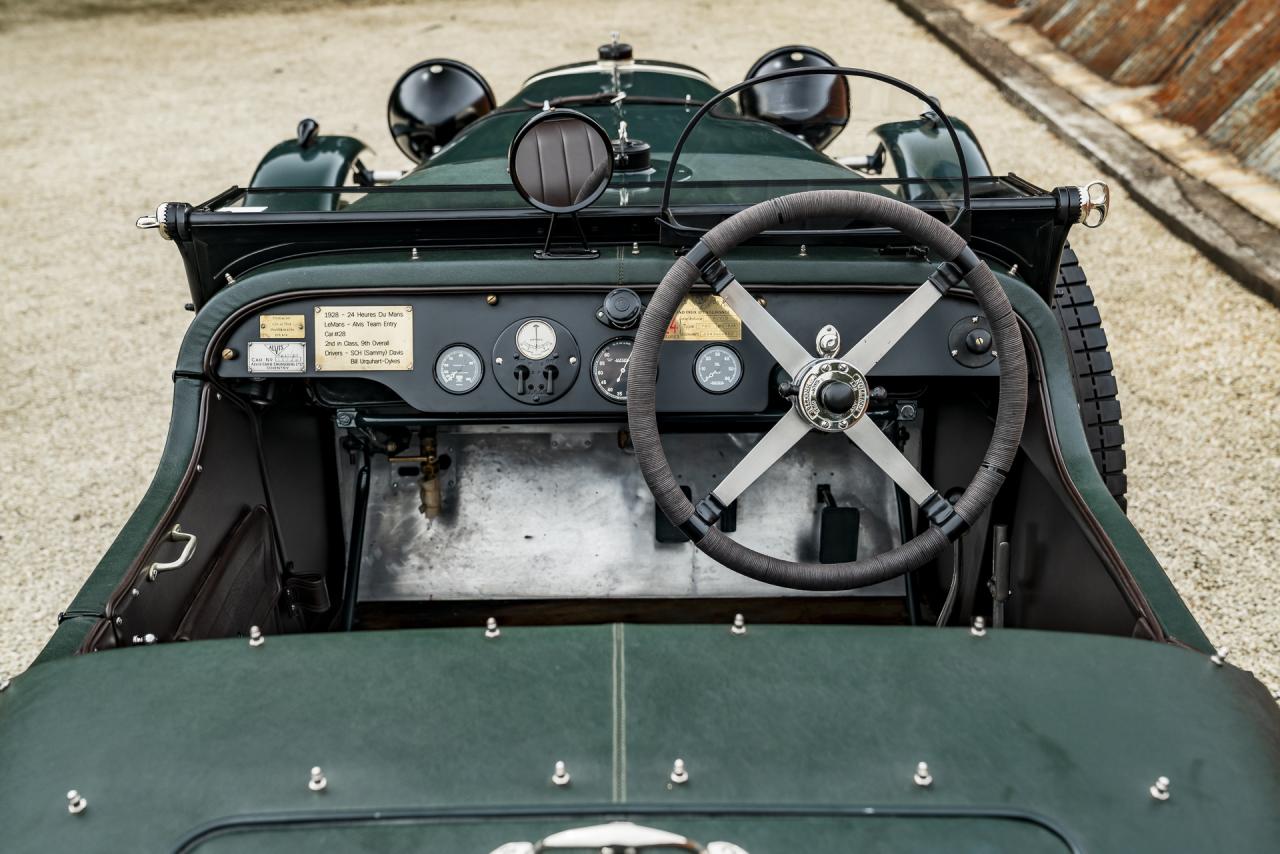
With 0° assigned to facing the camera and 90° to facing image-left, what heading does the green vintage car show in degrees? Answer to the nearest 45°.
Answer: approximately 180°
